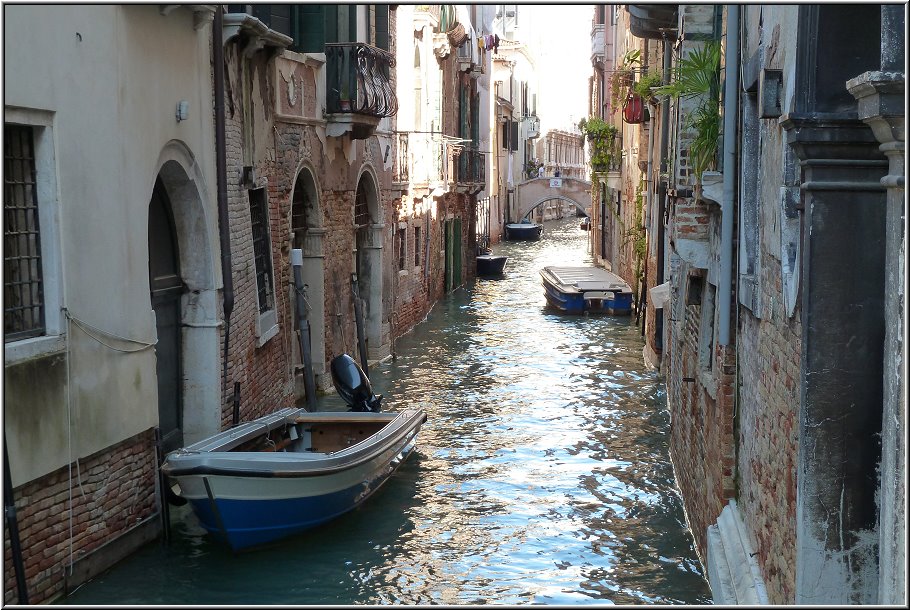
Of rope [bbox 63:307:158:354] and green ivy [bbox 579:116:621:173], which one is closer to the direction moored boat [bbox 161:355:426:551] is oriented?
the rope

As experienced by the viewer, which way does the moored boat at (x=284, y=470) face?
facing the viewer and to the left of the viewer

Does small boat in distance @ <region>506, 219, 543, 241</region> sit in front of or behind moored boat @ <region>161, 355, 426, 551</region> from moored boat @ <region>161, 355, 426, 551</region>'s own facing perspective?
behind

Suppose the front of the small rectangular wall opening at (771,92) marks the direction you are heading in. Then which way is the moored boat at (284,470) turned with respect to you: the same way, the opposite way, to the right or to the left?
to the left

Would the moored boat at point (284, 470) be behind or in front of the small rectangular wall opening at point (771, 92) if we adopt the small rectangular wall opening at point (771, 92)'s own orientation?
in front

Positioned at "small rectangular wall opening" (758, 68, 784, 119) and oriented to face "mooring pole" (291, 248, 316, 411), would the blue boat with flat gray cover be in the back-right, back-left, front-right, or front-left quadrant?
front-right

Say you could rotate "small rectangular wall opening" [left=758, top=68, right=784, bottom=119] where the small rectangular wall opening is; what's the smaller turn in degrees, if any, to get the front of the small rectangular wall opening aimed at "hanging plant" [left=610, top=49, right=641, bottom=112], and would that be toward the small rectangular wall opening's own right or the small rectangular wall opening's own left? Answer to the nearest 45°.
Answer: approximately 90° to the small rectangular wall opening's own right

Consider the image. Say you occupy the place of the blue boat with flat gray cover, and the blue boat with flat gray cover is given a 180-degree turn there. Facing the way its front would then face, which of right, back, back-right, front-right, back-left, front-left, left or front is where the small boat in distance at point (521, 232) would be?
back-left

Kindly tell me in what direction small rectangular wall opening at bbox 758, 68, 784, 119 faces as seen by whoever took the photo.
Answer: facing to the left of the viewer

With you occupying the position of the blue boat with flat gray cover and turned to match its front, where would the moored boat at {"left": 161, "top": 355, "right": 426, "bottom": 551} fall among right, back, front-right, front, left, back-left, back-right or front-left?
back-left
